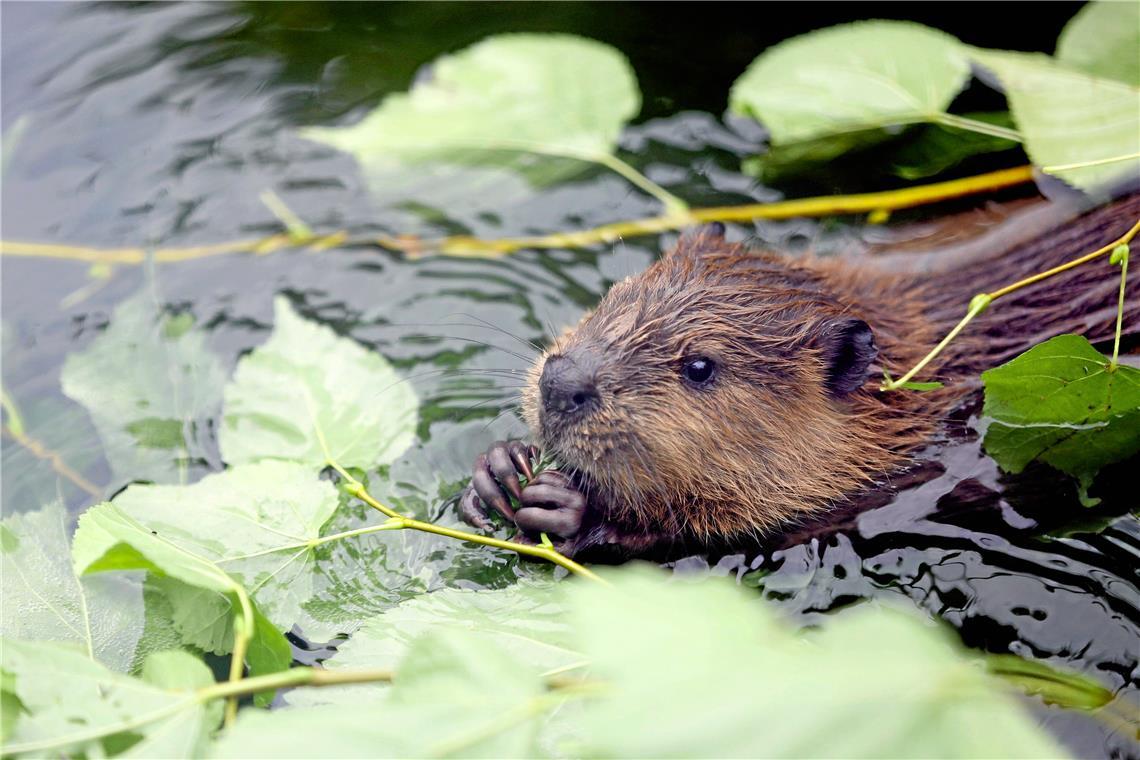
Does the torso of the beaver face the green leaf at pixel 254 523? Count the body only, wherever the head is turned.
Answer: yes

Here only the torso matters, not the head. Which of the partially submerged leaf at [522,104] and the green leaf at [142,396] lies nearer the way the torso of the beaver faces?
the green leaf

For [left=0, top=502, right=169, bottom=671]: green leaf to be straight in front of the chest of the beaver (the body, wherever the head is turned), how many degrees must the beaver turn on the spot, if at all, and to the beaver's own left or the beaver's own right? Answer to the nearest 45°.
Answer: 0° — it already faces it

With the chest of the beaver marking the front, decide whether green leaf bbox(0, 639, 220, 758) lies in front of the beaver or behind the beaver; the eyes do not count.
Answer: in front

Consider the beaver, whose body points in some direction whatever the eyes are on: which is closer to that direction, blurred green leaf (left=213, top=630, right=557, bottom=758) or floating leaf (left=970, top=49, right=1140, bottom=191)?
the blurred green leaf

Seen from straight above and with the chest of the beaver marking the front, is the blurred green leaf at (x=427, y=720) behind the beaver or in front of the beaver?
in front

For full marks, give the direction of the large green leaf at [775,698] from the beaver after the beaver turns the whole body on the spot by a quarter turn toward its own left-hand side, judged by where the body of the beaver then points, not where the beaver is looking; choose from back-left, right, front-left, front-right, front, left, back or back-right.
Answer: front-right

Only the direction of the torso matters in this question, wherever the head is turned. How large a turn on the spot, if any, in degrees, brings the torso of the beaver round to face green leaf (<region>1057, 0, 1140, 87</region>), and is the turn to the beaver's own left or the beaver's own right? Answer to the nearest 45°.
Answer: approximately 180°

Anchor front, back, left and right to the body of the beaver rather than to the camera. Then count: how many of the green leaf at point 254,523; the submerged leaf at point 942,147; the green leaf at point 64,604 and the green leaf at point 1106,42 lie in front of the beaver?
2

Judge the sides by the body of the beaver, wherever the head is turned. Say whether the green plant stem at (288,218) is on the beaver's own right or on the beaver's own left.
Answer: on the beaver's own right

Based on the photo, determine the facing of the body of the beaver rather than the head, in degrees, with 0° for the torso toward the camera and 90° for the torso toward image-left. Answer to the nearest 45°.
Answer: approximately 45°
